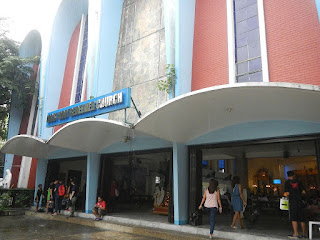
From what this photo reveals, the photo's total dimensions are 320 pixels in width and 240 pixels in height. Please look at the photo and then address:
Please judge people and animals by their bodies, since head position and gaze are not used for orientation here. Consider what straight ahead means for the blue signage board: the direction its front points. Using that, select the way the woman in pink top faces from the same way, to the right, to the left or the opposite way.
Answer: the opposite way

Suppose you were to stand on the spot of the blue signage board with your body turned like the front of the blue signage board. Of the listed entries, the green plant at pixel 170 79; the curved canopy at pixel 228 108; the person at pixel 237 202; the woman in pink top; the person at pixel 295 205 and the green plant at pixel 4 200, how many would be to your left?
5

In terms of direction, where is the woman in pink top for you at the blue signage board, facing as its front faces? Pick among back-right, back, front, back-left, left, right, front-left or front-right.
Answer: left

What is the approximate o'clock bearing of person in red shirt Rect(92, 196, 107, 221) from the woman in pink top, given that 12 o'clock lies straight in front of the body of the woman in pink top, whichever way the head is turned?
The person in red shirt is roughly at 10 o'clock from the woman in pink top.

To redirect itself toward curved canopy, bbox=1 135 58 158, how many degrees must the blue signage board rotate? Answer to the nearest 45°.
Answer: approximately 90° to its right

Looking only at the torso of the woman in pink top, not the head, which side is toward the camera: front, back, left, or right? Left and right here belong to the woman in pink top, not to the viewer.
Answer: back

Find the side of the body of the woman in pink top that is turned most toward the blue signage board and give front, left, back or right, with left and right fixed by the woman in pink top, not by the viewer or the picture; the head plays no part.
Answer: left
